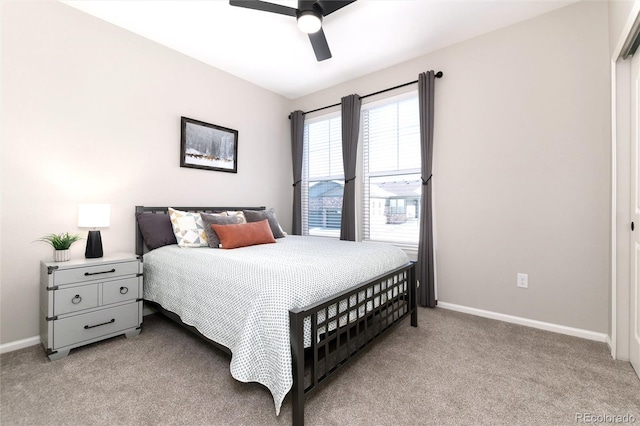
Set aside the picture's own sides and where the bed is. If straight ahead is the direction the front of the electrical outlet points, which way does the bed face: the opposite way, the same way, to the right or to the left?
to the left

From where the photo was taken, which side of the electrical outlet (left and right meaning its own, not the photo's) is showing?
front

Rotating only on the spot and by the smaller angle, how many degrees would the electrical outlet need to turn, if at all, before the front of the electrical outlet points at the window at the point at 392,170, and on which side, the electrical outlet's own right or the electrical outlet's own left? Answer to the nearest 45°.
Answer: approximately 90° to the electrical outlet's own right

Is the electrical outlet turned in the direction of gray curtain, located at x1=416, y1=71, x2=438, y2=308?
no

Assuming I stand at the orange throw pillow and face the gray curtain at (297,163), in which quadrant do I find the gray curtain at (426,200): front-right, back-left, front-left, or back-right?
front-right

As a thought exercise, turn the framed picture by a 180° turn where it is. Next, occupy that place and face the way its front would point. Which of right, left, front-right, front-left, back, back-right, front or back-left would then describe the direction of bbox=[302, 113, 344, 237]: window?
back-right

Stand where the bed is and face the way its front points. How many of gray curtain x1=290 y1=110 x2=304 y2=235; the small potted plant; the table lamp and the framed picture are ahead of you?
0

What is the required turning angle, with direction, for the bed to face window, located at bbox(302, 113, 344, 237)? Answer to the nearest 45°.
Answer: approximately 135° to its left

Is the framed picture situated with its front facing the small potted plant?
no

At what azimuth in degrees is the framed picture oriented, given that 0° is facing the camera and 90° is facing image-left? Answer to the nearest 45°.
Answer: approximately 315°

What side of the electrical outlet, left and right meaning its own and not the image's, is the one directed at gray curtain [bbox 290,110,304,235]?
right

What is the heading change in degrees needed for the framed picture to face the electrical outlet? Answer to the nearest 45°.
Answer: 0° — it already faces it

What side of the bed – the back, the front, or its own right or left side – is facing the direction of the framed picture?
back

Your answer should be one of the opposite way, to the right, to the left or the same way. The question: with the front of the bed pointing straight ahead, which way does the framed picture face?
the same way

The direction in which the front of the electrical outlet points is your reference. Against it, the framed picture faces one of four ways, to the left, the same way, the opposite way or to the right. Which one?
to the left

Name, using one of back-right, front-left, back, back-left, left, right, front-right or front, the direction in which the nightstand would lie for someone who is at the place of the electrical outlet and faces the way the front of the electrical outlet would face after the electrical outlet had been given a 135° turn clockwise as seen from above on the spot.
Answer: left

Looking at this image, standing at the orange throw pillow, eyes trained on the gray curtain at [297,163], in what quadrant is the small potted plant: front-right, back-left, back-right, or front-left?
back-left

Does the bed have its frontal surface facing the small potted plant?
no
